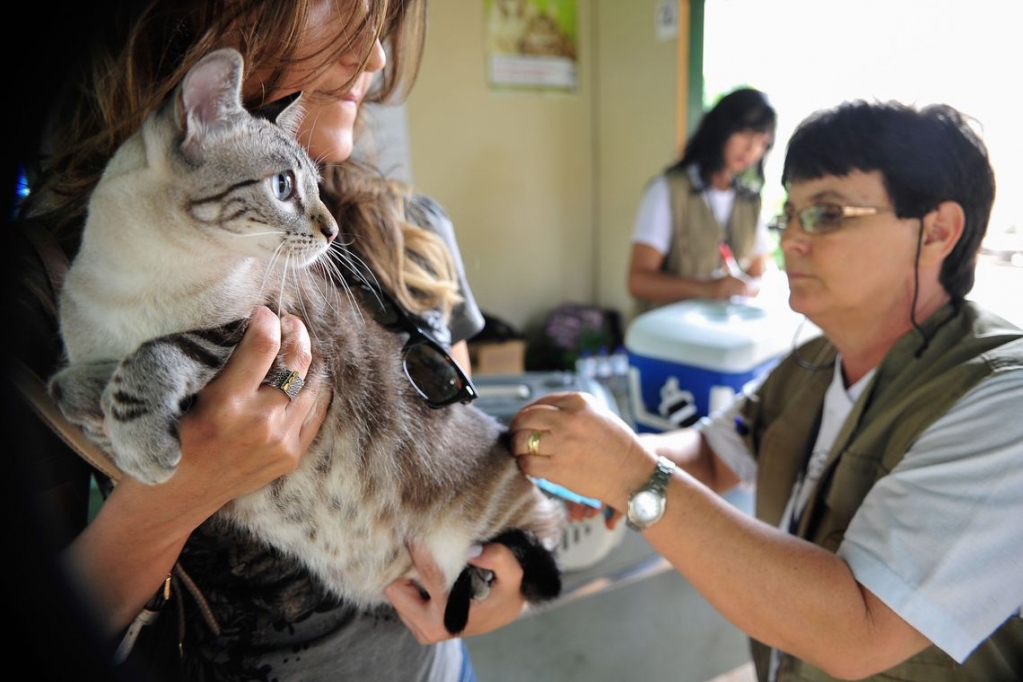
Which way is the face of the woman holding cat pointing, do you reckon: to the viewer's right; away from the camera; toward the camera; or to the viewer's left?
to the viewer's right

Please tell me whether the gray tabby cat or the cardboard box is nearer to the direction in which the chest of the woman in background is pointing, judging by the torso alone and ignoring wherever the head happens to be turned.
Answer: the gray tabby cat

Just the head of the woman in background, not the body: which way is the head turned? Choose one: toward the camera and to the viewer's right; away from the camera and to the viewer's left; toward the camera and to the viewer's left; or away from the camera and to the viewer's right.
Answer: toward the camera and to the viewer's right

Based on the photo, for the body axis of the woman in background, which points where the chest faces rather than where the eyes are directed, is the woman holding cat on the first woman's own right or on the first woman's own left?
on the first woman's own right

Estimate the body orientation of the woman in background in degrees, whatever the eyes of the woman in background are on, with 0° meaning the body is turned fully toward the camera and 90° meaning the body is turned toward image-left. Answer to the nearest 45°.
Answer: approximately 315°
